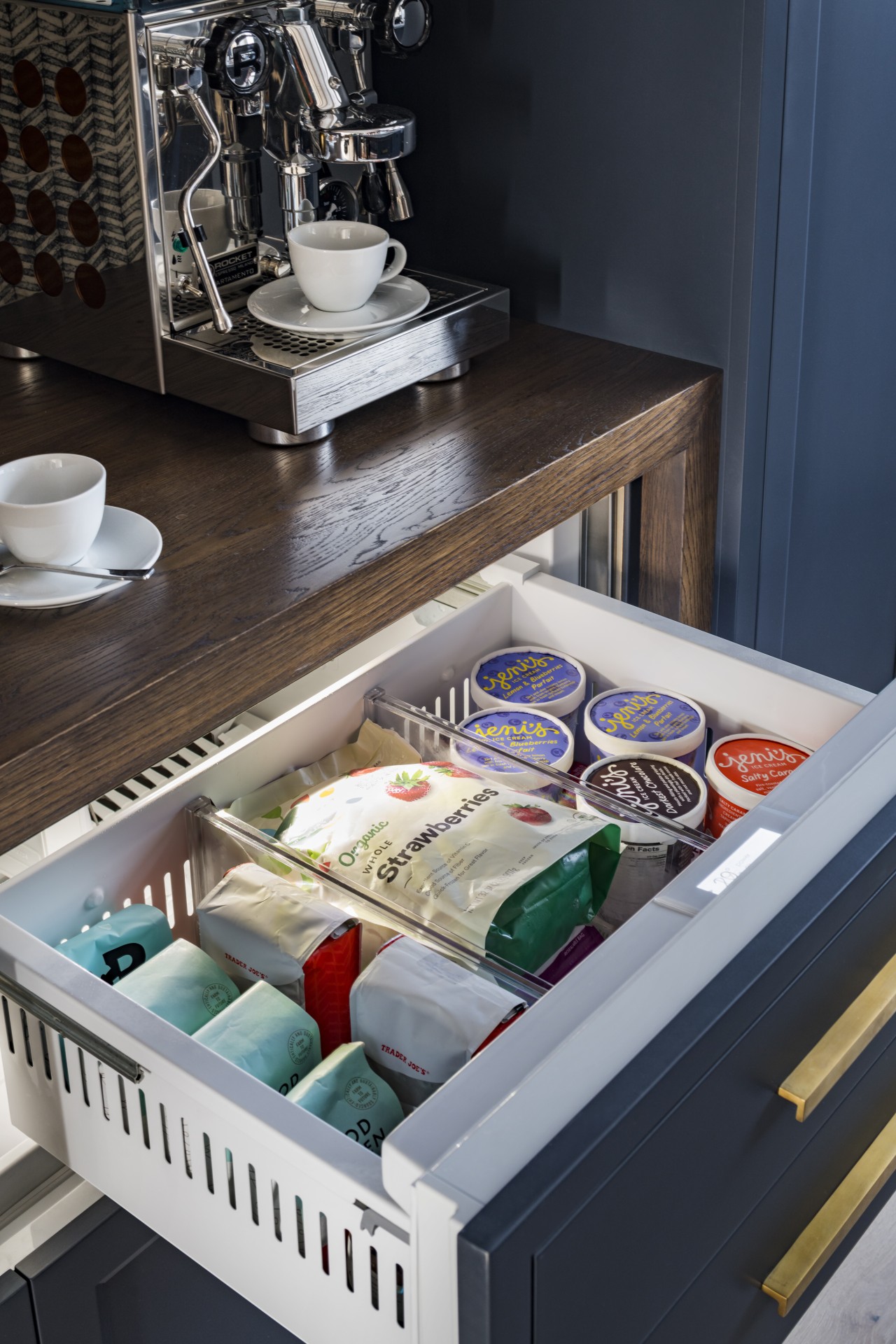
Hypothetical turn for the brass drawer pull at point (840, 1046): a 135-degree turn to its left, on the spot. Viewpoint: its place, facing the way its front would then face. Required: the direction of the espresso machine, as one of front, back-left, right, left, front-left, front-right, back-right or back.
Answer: front-left

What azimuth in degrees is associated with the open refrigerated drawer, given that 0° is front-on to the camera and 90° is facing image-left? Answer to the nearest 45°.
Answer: approximately 315°

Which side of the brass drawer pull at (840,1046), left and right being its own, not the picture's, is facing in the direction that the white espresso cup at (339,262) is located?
back

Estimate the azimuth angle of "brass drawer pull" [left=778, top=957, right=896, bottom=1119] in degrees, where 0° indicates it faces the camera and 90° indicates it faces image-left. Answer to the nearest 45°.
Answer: approximately 315°

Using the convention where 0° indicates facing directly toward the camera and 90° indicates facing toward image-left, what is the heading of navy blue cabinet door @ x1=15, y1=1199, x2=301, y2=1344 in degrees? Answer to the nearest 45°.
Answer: approximately 315°
